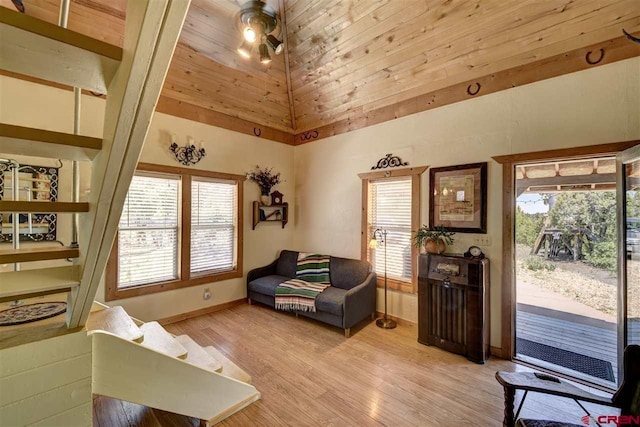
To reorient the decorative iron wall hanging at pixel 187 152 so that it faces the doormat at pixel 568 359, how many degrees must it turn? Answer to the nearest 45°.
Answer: approximately 45° to its left

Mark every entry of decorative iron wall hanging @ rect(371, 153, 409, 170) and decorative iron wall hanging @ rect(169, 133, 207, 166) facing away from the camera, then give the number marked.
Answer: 0

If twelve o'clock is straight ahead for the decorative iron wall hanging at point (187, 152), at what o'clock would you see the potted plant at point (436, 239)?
The potted plant is roughly at 10 o'clock from the decorative iron wall hanging.

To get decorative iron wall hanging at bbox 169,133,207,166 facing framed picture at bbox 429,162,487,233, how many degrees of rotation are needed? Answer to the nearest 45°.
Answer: approximately 45° to its left

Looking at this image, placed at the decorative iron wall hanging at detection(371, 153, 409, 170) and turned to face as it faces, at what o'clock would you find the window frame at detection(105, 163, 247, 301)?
The window frame is roughly at 1 o'clock from the decorative iron wall hanging.

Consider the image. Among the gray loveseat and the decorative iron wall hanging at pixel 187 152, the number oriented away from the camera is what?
0

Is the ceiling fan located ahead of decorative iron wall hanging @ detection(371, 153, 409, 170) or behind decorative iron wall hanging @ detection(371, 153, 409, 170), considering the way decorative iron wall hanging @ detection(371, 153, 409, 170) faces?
ahead

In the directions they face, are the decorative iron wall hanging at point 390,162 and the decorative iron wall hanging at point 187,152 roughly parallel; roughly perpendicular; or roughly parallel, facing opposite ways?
roughly perpendicular

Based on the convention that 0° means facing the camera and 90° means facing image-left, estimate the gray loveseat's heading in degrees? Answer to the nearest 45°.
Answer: approximately 45°

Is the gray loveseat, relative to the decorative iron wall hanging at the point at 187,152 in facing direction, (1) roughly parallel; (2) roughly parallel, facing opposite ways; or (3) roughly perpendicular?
roughly perpendicular

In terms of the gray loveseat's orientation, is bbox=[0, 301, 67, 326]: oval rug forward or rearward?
forward

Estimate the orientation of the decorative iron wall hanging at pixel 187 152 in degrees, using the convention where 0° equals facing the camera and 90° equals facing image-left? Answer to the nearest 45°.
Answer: approximately 0°

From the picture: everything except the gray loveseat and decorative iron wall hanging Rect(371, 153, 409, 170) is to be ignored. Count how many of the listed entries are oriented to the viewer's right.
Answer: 0
